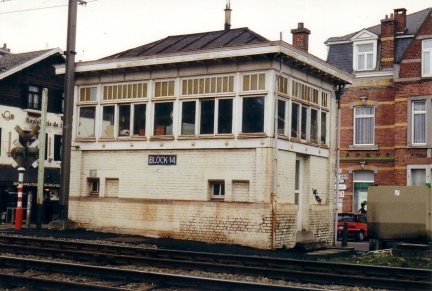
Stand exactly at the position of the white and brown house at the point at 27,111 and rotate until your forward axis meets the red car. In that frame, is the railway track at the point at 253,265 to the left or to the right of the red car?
right

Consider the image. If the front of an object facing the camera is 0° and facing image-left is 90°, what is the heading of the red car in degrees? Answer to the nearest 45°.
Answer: approximately 45°

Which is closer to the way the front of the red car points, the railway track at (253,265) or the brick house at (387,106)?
the railway track

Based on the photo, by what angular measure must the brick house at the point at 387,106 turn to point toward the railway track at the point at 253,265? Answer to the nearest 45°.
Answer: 0° — it already faces it

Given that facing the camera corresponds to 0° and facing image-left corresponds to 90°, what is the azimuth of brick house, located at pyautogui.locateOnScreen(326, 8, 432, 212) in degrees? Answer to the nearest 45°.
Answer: approximately 0°

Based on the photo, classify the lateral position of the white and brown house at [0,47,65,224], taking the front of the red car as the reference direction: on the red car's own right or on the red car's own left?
on the red car's own right
